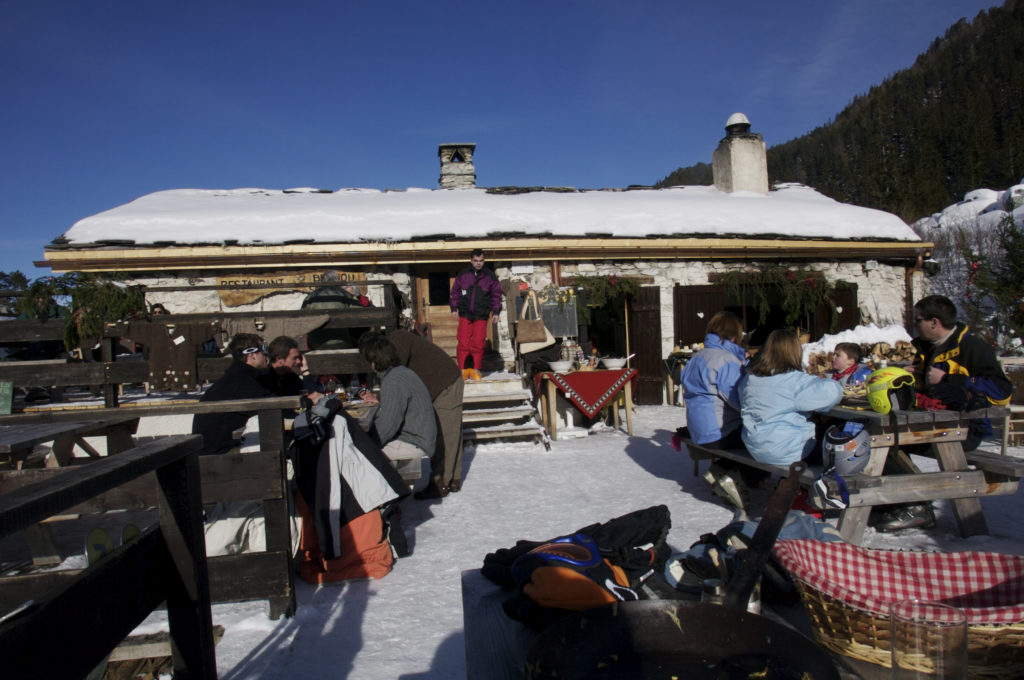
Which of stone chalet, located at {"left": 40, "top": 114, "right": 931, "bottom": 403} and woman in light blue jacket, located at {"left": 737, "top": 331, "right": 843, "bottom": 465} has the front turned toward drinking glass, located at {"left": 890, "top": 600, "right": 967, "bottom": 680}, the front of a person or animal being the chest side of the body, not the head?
the stone chalet

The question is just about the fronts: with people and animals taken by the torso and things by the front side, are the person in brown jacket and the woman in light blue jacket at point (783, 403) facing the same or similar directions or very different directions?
very different directions

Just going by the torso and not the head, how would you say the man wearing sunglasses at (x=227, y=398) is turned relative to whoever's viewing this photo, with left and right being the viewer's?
facing to the right of the viewer

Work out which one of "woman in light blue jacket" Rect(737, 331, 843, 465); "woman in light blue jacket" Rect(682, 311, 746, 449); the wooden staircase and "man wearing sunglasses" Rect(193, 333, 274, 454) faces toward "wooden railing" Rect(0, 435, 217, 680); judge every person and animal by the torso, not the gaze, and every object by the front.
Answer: the wooden staircase

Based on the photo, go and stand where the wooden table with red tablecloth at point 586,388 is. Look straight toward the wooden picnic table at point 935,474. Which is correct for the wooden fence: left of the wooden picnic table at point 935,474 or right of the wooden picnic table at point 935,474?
right

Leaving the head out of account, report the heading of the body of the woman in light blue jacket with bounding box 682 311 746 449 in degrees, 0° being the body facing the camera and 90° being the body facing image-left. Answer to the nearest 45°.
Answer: approximately 225°

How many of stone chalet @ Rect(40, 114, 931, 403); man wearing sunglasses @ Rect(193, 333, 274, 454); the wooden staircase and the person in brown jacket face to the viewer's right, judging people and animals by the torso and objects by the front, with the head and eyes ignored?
1

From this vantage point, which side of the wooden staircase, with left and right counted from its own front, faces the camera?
front

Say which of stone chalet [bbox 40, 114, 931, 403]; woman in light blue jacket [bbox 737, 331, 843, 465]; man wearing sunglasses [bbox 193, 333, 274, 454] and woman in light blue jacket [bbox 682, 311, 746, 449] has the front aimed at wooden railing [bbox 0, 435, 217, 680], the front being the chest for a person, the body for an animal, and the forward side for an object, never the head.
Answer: the stone chalet

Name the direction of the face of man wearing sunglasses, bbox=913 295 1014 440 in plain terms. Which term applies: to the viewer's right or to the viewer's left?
to the viewer's left

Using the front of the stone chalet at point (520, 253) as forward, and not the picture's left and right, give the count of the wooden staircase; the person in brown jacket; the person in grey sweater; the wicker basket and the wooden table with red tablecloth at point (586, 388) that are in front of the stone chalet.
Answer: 5

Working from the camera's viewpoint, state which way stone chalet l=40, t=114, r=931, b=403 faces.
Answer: facing the viewer
